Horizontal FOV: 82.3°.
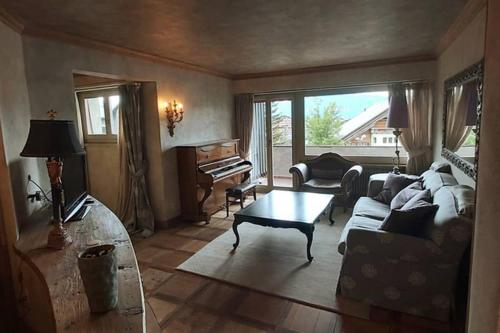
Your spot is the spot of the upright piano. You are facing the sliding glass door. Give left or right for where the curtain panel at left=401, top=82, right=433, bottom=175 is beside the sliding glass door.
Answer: right

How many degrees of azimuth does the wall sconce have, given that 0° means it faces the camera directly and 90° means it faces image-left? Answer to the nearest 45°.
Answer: approximately 315°

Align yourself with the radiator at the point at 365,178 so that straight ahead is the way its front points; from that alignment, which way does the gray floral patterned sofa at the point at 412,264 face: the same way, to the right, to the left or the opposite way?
to the right

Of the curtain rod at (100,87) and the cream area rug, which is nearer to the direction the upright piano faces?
the cream area rug

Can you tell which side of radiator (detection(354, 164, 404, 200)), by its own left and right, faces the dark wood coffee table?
front

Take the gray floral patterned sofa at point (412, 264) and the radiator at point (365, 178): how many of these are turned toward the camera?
1

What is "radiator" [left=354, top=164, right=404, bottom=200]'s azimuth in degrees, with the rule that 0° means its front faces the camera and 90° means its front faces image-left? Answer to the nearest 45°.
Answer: approximately 0°
